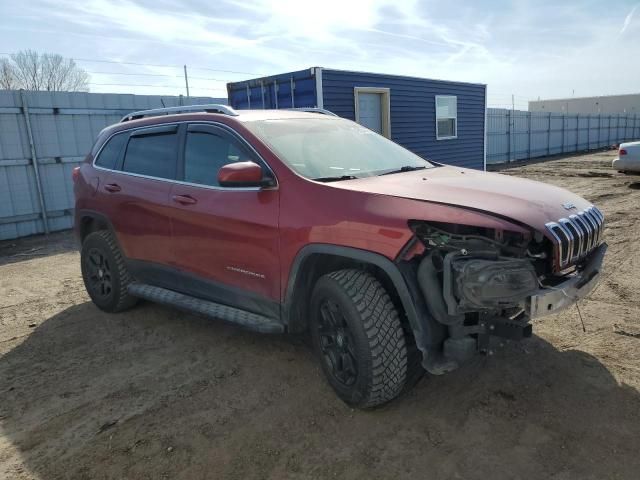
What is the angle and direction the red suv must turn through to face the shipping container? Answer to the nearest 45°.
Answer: approximately 135° to its left

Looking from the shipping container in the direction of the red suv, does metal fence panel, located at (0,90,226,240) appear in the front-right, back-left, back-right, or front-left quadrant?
front-right

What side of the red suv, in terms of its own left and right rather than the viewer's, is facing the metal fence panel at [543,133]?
left

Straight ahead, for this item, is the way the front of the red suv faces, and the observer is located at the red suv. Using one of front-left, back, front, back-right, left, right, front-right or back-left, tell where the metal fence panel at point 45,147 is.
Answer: back

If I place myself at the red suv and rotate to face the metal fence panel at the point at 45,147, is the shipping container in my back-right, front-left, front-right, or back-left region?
front-right

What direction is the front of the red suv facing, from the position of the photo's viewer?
facing the viewer and to the right of the viewer
